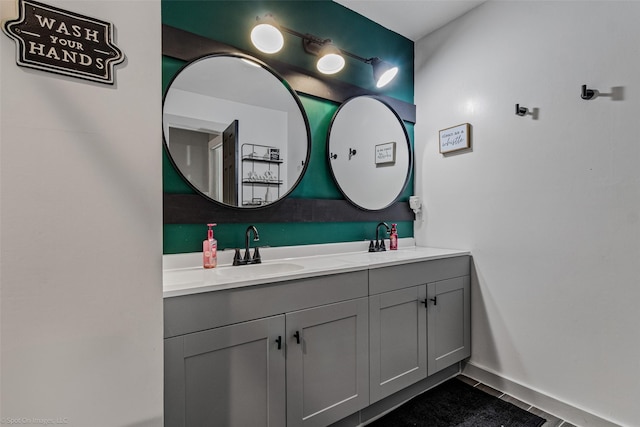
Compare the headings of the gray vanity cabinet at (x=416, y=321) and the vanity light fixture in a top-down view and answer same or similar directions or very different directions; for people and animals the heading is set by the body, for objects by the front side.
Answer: same or similar directions

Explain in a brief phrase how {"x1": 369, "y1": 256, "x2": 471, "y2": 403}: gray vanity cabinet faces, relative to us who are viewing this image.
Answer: facing the viewer and to the right of the viewer

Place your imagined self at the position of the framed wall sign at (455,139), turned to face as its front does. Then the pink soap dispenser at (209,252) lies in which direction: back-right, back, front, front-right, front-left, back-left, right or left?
front

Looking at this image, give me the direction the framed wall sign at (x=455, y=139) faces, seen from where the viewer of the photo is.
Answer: facing the viewer and to the left of the viewer

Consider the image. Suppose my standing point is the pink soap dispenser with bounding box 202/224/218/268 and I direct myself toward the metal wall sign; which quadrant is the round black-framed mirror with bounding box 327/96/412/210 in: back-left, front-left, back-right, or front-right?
back-left

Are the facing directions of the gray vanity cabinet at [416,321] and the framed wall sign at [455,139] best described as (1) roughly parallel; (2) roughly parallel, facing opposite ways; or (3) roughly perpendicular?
roughly perpendicular

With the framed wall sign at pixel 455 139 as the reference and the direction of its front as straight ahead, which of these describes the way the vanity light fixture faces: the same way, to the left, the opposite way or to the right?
to the left

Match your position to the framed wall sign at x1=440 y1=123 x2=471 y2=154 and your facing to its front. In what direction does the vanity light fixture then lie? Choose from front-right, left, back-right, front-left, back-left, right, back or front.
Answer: front

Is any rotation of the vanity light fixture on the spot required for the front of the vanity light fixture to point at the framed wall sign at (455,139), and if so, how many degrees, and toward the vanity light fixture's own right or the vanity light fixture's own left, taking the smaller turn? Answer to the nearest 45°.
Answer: approximately 45° to the vanity light fixture's own left

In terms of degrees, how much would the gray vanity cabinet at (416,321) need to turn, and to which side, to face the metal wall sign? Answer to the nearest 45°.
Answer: approximately 90° to its right
